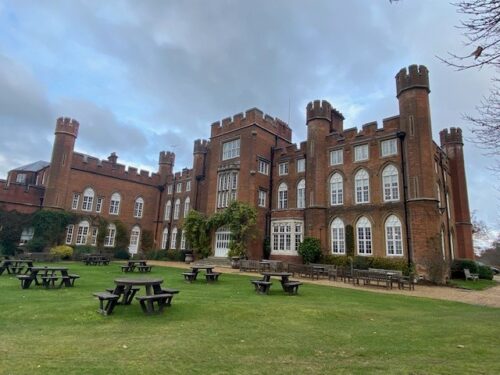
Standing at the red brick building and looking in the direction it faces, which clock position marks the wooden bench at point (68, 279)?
The wooden bench is roughly at 12 o'clock from the red brick building.

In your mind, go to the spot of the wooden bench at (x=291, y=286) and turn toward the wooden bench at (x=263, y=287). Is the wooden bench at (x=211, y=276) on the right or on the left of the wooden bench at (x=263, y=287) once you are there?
right

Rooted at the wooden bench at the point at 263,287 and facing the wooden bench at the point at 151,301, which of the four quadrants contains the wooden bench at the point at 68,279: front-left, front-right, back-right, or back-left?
front-right

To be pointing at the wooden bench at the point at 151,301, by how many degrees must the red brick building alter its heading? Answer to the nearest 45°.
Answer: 0° — it already faces it

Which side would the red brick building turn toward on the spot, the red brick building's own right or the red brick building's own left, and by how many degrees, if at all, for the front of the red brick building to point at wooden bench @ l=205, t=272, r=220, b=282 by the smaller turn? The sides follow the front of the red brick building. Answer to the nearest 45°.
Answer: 0° — it already faces it

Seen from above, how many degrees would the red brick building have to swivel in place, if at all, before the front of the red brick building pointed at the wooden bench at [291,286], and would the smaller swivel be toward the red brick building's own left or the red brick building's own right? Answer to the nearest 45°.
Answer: approximately 45° to the red brick building's own left
